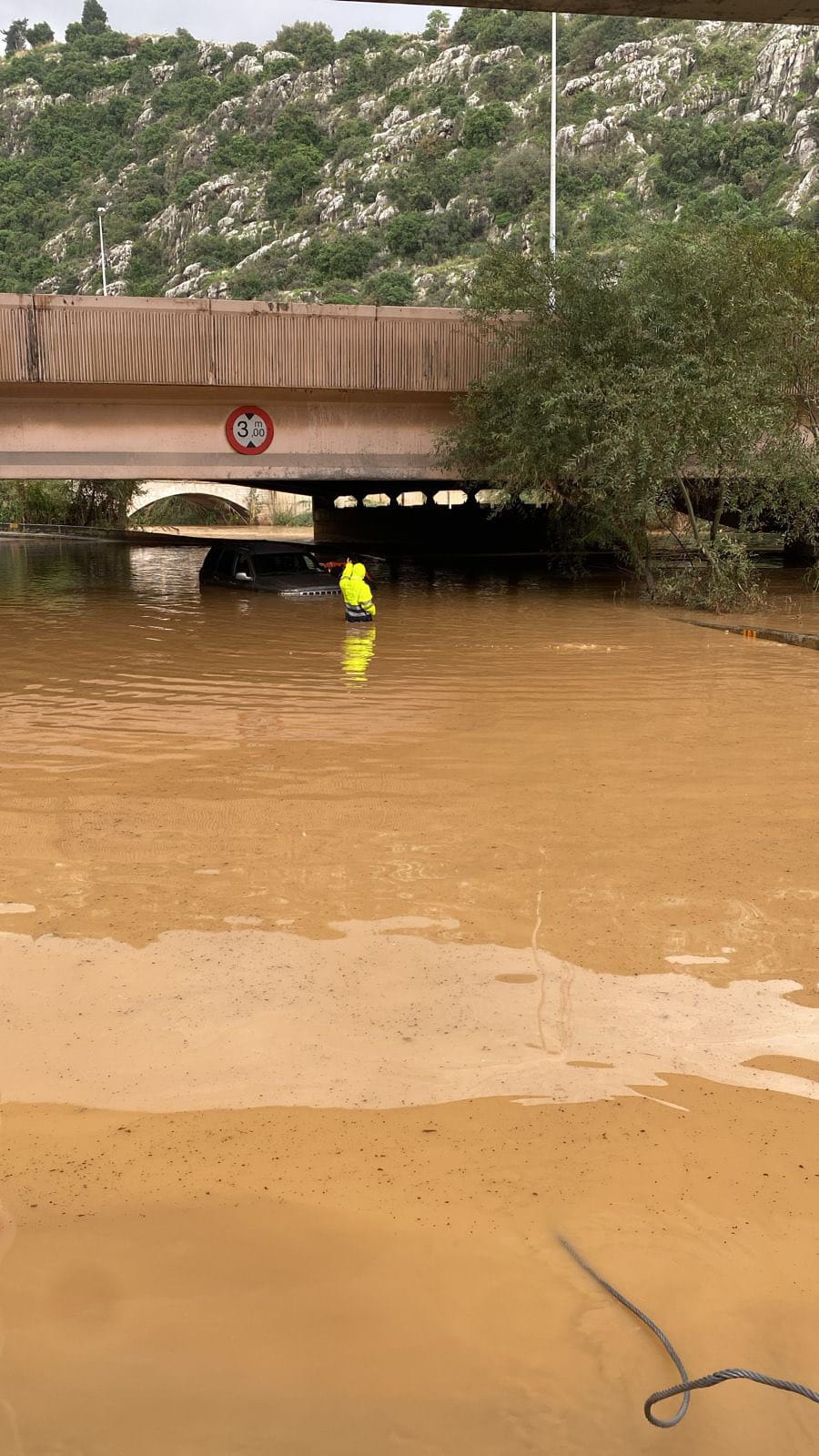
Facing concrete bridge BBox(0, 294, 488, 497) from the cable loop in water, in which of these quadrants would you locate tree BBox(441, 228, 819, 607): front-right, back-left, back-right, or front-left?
front-right

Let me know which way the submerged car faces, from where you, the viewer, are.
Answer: facing the viewer and to the right of the viewer

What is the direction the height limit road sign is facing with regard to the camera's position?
facing the viewer

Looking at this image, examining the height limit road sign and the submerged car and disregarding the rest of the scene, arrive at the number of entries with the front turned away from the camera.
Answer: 0

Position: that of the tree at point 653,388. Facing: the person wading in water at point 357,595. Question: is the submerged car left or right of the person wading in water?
right

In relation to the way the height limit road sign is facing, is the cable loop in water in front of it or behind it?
in front

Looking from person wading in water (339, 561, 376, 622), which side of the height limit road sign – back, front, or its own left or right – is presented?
front
